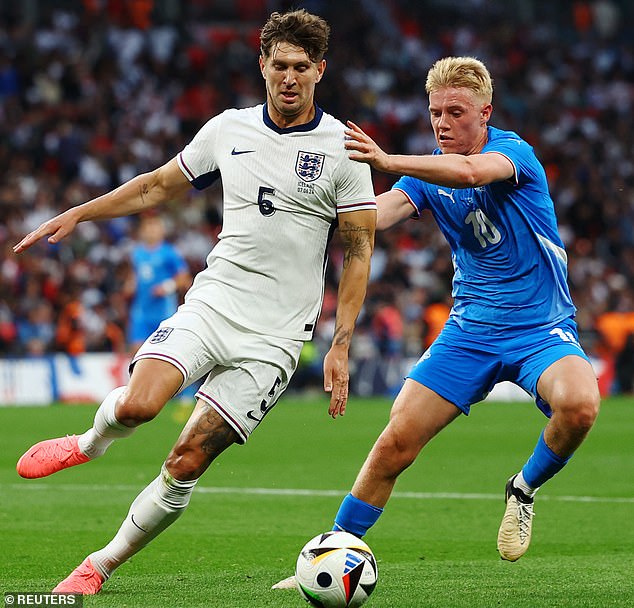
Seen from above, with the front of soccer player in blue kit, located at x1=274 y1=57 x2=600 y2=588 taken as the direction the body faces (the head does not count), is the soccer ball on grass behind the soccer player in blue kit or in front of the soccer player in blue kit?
in front

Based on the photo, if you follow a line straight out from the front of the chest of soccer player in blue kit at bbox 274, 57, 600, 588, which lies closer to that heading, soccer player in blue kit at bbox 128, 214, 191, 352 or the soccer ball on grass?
the soccer ball on grass

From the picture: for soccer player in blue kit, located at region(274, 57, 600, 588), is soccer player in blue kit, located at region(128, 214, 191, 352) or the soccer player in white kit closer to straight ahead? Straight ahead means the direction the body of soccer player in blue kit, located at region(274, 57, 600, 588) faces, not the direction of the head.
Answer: the soccer player in white kit

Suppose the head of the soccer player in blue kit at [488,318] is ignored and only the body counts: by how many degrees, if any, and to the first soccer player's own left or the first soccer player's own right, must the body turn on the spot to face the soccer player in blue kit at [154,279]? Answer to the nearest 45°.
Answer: approximately 90° to the first soccer player's own right

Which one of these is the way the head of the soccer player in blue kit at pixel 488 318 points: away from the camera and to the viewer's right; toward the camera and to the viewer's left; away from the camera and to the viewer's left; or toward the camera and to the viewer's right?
toward the camera and to the viewer's left

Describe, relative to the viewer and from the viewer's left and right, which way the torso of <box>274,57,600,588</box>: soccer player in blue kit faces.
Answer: facing the viewer and to the left of the viewer

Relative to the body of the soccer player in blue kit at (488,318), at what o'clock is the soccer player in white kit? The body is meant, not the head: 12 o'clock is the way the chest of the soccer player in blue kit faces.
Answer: The soccer player in white kit is roughly at 1 o'clock from the soccer player in blue kit.
